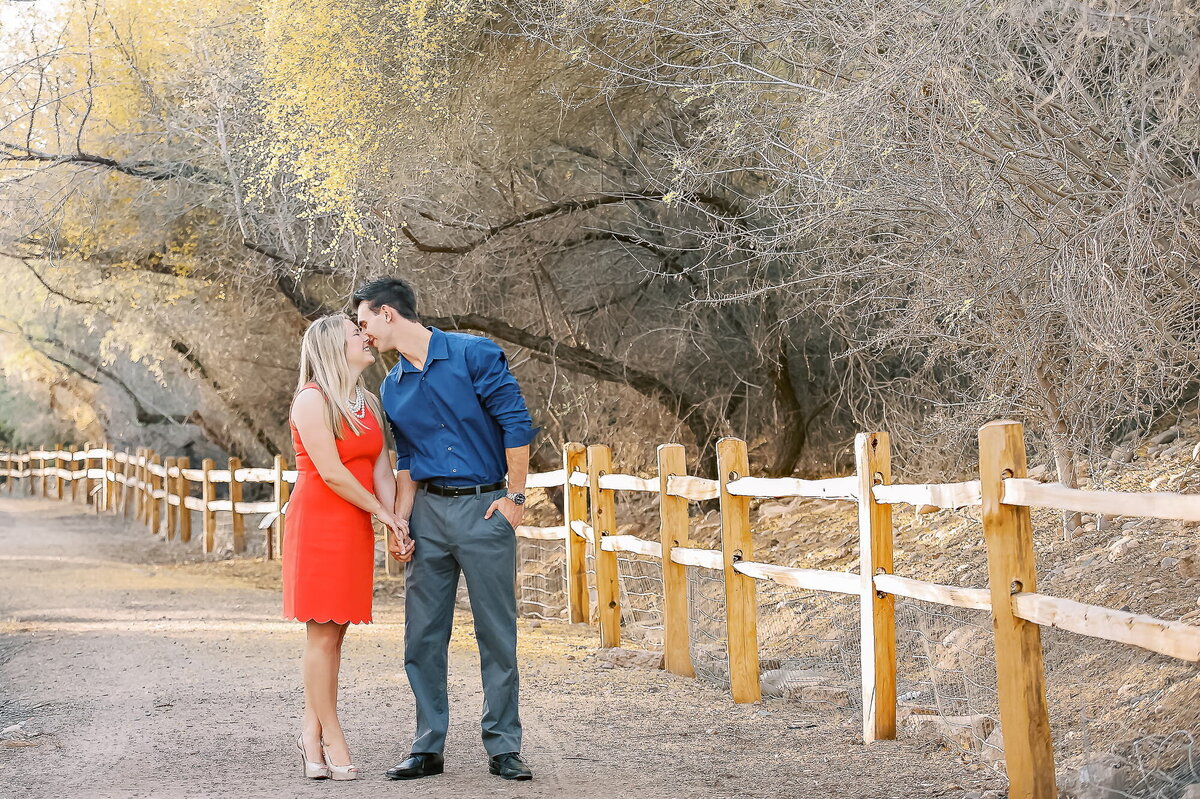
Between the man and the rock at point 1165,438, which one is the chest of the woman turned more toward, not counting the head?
the man

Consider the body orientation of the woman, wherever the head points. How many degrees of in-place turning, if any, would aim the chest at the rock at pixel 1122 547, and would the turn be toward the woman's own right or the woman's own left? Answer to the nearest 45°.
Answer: approximately 45° to the woman's own left

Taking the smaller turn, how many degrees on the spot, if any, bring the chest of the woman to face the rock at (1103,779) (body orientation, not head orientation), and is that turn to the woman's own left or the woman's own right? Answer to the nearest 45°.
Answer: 0° — they already face it

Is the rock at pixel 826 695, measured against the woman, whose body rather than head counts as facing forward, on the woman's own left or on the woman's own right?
on the woman's own left

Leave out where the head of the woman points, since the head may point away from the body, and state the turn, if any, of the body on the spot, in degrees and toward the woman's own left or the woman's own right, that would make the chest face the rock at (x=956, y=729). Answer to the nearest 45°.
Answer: approximately 45° to the woman's own left

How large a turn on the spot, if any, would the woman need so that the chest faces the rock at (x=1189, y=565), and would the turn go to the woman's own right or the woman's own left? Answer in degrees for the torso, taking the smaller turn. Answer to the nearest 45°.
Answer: approximately 45° to the woman's own left

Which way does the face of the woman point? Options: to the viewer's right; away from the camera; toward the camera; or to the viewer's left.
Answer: to the viewer's right

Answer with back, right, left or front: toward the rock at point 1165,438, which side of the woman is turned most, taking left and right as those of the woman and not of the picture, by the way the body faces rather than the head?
left

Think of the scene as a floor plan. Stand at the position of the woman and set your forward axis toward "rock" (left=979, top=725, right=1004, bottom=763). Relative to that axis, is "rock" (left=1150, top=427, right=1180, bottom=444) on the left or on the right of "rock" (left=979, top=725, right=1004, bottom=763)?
left

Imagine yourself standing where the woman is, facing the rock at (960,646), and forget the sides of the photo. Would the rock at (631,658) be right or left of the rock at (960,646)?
left

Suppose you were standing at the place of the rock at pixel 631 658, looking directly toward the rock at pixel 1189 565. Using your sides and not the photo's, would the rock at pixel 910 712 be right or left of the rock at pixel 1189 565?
right

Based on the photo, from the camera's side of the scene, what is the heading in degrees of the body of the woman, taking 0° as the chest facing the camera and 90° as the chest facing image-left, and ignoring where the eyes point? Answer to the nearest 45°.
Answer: approximately 315°

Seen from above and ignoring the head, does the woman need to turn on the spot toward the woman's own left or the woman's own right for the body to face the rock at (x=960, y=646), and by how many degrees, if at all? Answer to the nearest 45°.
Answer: approximately 90° to the woman's own left

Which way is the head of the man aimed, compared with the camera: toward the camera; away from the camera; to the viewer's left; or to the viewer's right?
to the viewer's left
